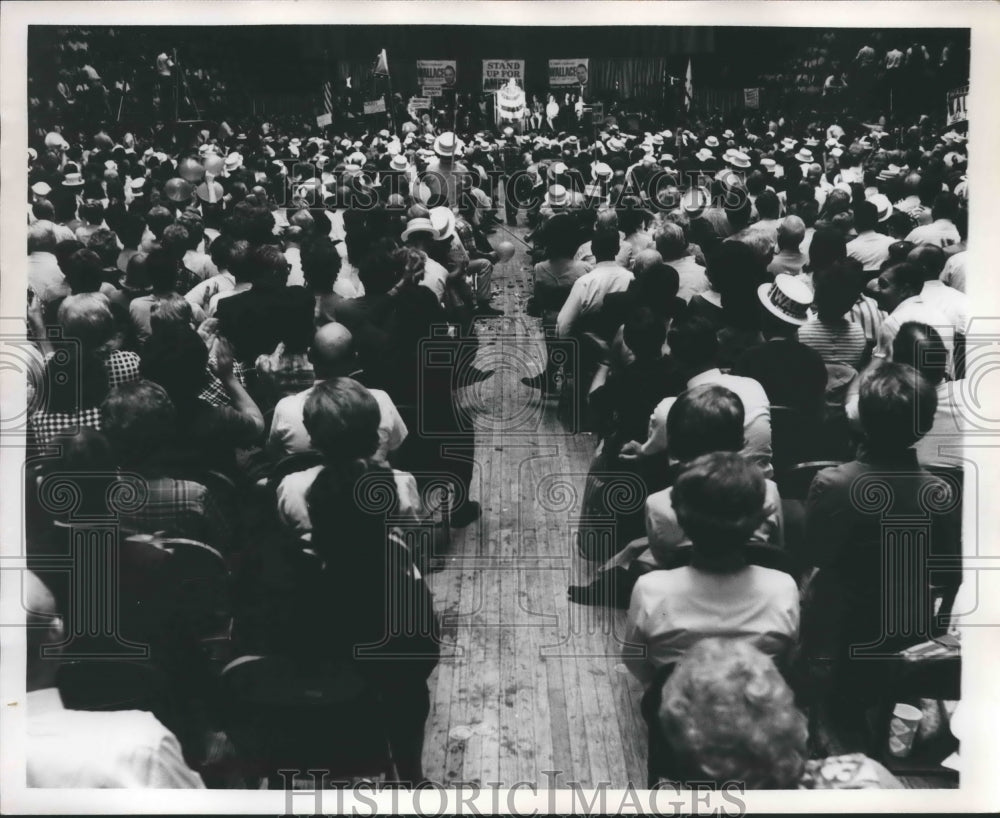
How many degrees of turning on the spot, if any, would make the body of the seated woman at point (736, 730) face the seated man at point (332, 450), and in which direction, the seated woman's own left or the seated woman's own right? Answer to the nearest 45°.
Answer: approximately 90° to the seated woman's own left

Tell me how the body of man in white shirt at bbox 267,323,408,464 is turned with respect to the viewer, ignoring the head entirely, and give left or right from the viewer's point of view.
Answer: facing away from the viewer

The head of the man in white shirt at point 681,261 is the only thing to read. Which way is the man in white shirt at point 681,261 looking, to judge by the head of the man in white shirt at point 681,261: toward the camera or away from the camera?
away from the camera

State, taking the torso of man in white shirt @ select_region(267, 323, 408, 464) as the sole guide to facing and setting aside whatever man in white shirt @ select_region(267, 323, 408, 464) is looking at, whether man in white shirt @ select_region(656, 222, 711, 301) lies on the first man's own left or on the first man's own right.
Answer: on the first man's own right

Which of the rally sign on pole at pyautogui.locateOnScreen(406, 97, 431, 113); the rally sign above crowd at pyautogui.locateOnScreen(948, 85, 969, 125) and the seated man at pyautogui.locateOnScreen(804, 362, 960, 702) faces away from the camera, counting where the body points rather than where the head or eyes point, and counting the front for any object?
the seated man

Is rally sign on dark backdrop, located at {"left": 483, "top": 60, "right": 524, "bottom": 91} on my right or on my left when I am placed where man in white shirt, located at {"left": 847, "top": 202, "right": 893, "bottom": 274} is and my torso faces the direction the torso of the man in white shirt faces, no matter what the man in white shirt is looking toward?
on my left

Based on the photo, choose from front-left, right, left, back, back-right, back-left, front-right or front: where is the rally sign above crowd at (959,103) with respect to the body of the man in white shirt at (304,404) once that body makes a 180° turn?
left

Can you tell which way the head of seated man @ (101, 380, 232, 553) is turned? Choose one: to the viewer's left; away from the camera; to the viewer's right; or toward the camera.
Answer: away from the camera

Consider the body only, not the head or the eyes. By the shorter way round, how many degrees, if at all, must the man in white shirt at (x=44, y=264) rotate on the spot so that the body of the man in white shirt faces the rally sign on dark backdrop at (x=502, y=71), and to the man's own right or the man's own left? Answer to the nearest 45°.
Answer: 0° — they already face it

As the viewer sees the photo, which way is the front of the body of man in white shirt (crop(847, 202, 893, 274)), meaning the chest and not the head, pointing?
away from the camera

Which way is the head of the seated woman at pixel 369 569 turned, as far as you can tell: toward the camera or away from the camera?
away from the camera

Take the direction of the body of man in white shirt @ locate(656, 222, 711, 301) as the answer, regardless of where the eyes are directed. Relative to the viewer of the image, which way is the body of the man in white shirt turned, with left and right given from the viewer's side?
facing away from the viewer and to the left of the viewer
